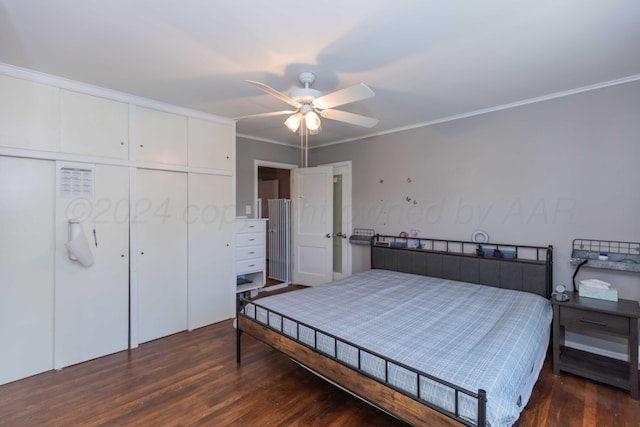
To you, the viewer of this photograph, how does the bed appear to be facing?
facing the viewer and to the left of the viewer

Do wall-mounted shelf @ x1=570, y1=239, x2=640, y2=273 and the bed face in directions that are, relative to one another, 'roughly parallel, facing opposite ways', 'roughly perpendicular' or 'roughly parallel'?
roughly parallel

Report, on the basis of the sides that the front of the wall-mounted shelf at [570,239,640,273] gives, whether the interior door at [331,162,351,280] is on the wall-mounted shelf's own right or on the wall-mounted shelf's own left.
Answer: on the wall-mounted shelf's own right

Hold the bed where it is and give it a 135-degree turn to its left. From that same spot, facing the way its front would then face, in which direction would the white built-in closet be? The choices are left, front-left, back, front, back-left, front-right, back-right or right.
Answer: back

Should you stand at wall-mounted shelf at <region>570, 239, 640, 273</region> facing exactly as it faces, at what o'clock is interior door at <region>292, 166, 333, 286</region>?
The interior door is roughly at 3 o'clock from the wall-mounted shelf.

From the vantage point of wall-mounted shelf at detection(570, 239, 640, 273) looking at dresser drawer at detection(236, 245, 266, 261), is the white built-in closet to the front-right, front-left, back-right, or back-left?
front-left

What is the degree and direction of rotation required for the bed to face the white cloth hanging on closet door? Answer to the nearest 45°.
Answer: approximately 45° to its right

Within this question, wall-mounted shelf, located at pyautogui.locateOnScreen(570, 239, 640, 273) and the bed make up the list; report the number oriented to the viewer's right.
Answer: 0

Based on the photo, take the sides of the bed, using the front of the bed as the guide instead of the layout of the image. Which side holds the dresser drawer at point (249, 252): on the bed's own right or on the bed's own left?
on the bed's own right

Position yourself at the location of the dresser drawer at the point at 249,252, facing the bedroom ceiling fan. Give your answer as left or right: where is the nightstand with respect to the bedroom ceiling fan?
left

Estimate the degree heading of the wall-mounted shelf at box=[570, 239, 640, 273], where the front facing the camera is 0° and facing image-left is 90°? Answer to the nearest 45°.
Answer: approximately 0°
